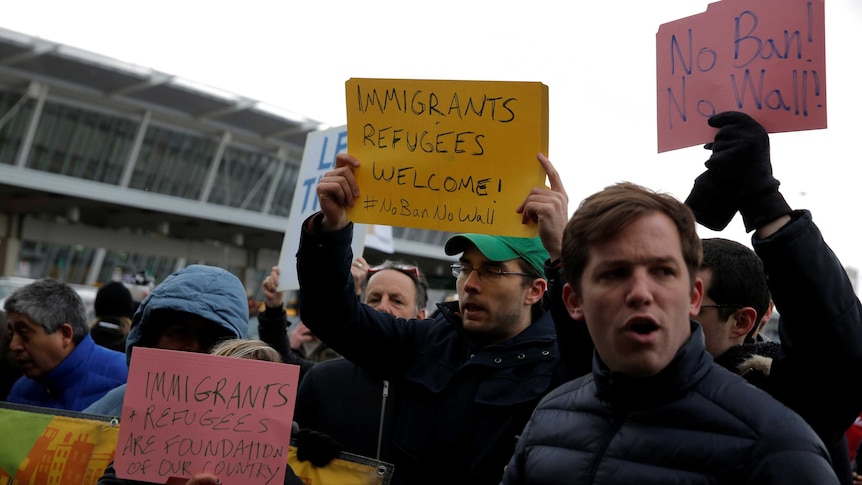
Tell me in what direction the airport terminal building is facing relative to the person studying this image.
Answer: facing the viewer and to the right of the viewer

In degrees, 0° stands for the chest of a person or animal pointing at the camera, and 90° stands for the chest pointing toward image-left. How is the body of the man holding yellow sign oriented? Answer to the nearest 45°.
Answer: approximately 45°

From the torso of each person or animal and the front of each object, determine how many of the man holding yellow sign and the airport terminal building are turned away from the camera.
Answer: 0

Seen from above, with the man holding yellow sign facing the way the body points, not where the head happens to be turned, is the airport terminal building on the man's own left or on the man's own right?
on the man's own right

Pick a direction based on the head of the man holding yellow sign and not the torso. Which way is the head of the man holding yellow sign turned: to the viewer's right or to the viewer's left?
to the viewer's left

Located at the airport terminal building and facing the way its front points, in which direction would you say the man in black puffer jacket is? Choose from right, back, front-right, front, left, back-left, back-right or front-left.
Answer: front-right
